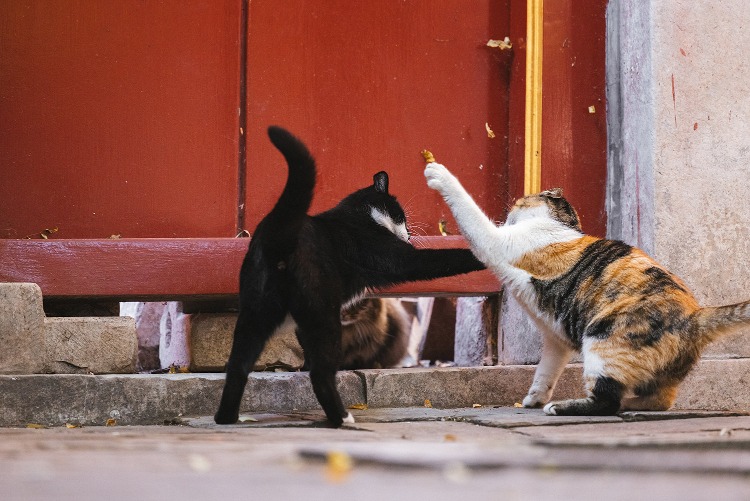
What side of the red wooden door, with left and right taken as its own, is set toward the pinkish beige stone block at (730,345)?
left

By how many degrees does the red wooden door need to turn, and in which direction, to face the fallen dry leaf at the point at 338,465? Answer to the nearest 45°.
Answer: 0° — it already faces it

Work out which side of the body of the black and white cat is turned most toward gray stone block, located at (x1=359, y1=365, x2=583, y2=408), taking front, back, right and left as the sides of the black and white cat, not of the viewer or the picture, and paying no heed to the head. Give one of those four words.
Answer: front

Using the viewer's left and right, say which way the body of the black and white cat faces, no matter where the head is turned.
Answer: facing away from the viewer and to the right of the viewer

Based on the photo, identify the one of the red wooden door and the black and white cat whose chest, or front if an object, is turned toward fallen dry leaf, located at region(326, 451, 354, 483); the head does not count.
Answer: the red wooden door

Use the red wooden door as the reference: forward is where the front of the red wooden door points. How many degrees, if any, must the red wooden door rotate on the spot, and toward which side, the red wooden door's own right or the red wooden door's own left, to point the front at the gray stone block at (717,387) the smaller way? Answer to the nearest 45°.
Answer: approximately 90° to the red wooden door's own left

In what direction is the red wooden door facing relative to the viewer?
toward the camera

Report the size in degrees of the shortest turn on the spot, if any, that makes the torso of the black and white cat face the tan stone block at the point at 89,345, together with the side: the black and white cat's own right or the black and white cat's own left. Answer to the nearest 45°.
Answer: approximately 90° to the black and white cat's own left

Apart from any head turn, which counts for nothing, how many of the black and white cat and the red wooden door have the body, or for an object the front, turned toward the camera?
1
